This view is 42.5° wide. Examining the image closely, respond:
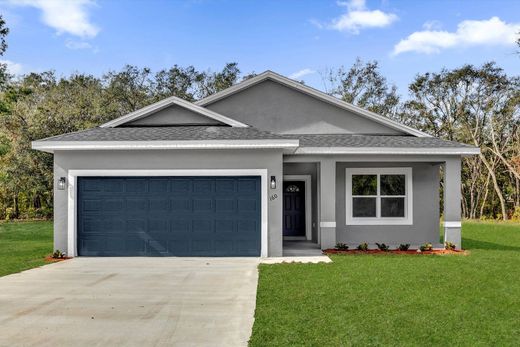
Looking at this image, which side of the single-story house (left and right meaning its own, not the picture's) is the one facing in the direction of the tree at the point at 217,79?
back

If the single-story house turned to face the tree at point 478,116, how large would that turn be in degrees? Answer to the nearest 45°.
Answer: approximately 135° to its left

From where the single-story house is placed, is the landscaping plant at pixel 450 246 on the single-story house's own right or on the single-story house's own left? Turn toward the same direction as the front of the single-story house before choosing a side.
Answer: on the single-story house's own left

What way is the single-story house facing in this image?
toward the camera

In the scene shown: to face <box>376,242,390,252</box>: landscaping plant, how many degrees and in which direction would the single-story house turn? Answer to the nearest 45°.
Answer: approximately 90° to its left

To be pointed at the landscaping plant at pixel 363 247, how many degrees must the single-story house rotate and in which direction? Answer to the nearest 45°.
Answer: approximately 90° to its left

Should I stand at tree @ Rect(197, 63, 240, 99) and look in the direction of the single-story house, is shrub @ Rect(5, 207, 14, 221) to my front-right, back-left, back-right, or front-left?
front-right

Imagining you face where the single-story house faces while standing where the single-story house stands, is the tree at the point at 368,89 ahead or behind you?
behind

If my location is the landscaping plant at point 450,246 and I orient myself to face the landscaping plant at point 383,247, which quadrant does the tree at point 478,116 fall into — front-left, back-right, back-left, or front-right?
back-right
